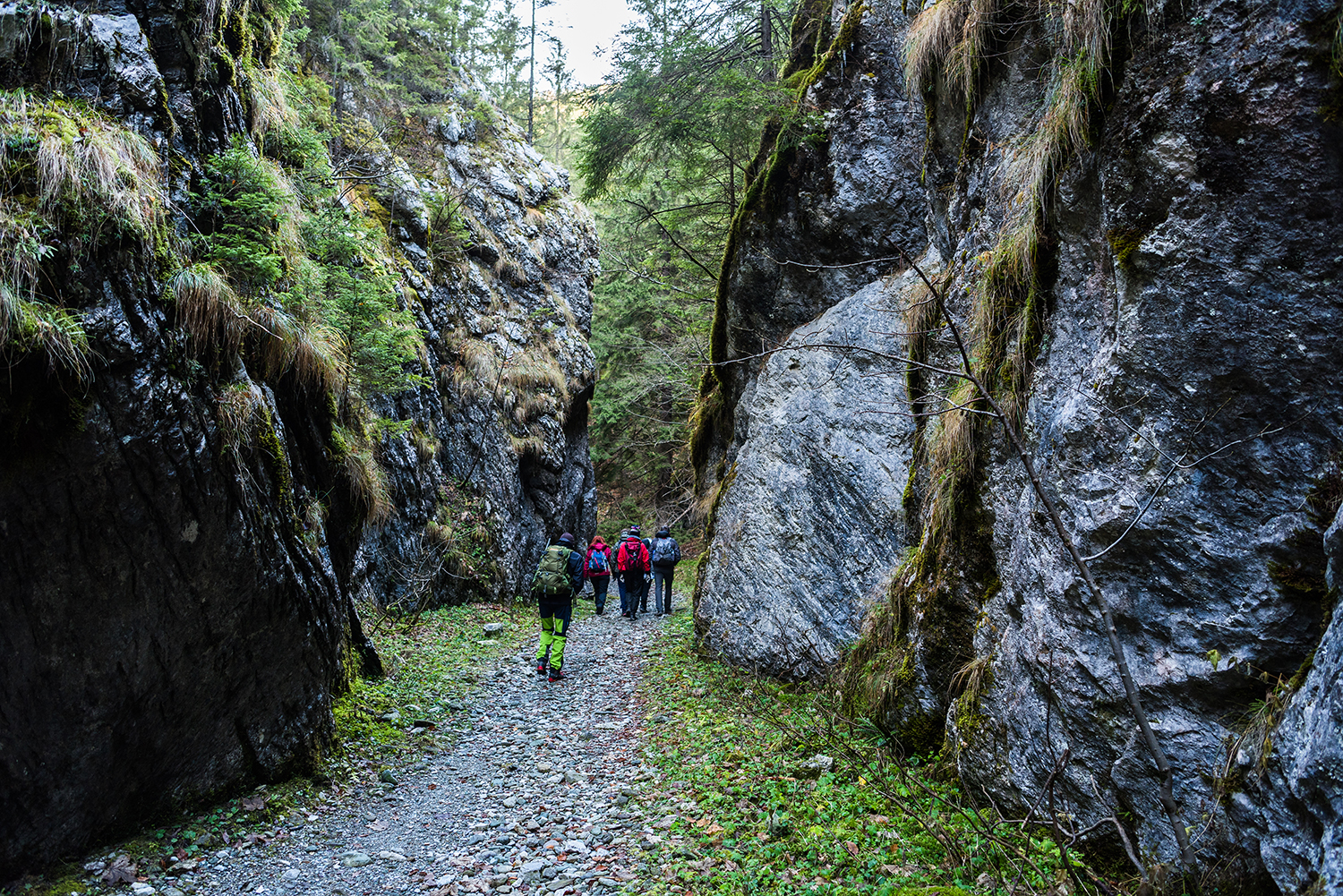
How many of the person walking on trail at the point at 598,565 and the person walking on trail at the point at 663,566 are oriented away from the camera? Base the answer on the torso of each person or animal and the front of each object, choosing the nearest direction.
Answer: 2

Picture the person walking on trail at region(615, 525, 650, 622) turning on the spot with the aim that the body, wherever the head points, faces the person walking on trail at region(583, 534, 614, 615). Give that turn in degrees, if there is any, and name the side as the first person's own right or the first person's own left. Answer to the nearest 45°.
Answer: approximately 45° to the first person's own left

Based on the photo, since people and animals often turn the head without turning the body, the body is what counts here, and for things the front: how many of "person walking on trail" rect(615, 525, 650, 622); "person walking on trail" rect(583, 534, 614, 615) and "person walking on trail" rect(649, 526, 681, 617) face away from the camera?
3

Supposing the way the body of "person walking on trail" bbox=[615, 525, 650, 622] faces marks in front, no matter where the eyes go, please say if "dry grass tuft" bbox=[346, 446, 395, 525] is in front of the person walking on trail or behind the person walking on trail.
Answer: behind

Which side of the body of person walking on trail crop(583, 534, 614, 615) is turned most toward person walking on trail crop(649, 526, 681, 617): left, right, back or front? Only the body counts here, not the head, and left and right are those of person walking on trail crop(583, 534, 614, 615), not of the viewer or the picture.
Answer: right

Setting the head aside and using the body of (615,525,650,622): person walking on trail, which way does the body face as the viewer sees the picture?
away from the camera

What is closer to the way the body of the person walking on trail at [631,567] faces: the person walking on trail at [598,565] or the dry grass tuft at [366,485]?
the person walking on trail

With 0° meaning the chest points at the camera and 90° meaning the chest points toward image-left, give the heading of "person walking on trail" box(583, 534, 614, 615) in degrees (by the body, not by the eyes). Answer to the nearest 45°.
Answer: approximately 180°

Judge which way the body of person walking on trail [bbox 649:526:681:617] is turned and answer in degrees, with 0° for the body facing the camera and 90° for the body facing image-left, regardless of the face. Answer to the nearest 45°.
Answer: approximately 180°

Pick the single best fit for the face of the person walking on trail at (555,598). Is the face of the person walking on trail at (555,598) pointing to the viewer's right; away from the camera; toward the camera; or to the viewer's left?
away from the camera

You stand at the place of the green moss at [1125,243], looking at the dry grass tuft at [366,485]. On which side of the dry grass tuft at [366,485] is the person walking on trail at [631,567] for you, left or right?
right
